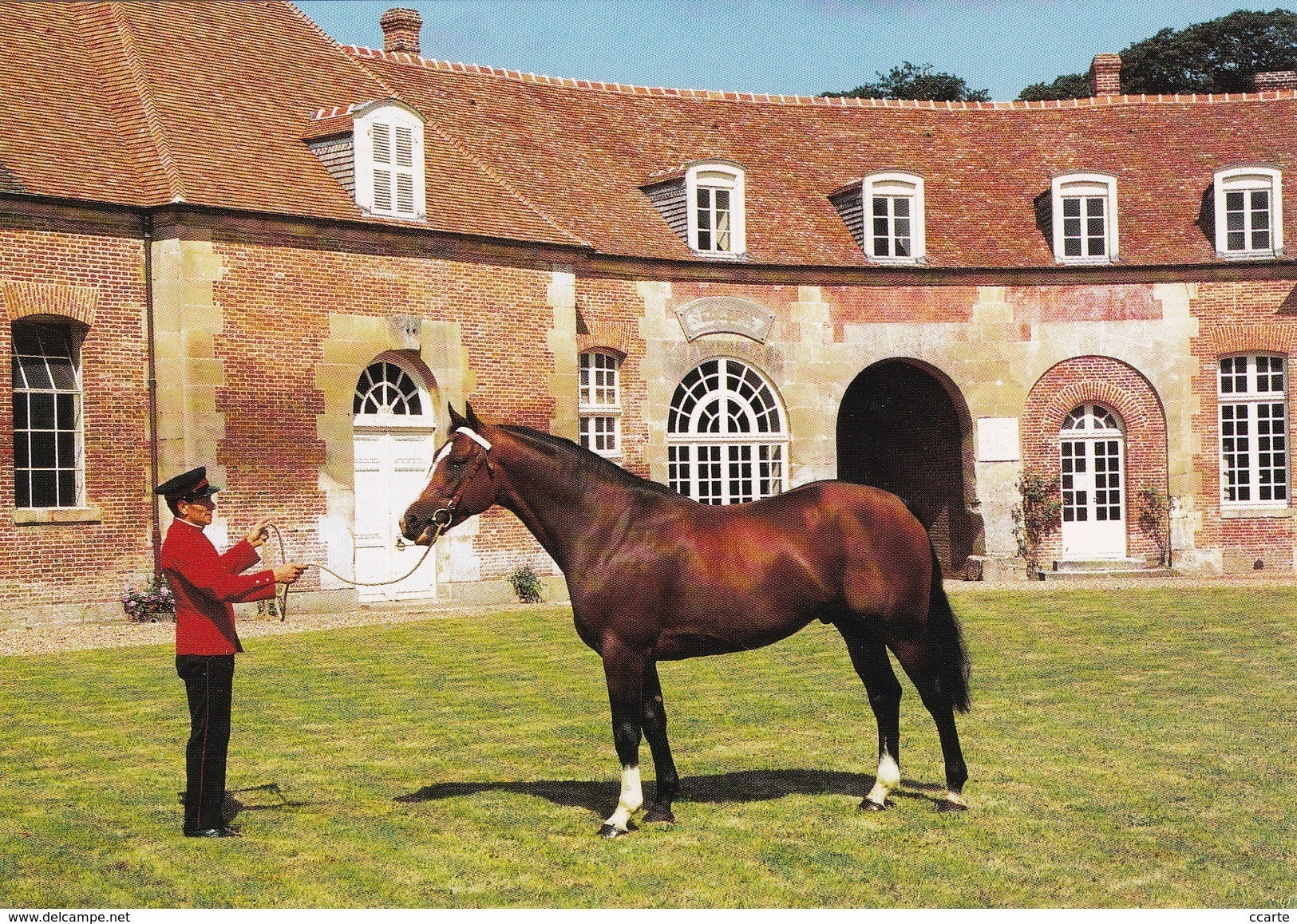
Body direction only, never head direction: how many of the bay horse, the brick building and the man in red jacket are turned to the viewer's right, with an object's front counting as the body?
1

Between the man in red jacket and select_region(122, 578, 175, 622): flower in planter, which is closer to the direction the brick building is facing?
the man in red jacket

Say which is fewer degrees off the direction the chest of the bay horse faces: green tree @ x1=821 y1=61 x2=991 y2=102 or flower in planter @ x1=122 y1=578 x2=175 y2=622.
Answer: the flower in planter

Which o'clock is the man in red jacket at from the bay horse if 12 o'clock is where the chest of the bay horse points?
The man in red jacket is roughly at 12 o'clock from the bay horse.

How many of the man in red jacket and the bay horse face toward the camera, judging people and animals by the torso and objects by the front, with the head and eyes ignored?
0

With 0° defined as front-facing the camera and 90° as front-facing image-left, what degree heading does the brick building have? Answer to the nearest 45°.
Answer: approximately 0°

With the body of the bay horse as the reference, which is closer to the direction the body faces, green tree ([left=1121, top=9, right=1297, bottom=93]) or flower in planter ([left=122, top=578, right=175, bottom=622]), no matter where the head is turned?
the flower in planter

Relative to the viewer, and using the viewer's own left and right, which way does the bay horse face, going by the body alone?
facing to the left of the viewer

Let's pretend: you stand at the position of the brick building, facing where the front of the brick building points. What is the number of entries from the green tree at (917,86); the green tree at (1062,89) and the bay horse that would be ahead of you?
1

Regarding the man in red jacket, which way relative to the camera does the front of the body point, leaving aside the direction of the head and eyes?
to the viewer's right

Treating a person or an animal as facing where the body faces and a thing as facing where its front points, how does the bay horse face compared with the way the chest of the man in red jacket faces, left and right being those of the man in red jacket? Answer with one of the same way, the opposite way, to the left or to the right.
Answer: the opposite way

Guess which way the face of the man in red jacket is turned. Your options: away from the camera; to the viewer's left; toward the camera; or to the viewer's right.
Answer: to the viewer's right

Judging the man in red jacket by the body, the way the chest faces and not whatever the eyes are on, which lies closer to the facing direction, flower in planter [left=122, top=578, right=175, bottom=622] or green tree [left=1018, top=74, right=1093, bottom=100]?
the green tree
